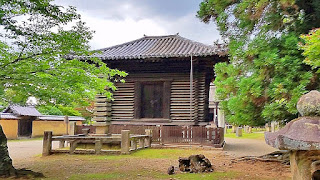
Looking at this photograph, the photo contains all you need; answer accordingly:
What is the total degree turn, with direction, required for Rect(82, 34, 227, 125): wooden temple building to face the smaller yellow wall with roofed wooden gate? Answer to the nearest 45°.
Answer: approximately 135° to its right

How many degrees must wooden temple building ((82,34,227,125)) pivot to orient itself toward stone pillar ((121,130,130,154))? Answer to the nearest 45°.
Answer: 0° — it already faces it

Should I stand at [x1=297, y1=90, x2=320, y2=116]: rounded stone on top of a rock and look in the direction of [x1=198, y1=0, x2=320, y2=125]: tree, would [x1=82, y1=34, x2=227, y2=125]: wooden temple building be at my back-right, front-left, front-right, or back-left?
front-left

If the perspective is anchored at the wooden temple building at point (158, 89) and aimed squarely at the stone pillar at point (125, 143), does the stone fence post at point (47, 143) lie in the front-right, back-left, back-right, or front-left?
front-right

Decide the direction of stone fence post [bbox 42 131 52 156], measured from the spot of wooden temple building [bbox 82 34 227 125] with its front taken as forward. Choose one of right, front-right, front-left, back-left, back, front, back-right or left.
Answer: front-right

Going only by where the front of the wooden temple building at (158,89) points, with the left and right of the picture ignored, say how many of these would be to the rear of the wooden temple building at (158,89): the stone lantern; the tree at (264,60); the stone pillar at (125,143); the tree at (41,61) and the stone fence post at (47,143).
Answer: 0

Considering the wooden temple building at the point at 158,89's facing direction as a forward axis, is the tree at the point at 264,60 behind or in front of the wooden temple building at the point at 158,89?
in front

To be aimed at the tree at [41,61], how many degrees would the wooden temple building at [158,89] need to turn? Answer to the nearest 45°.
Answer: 0° — it already faces it

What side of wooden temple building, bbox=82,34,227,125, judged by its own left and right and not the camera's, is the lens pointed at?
front

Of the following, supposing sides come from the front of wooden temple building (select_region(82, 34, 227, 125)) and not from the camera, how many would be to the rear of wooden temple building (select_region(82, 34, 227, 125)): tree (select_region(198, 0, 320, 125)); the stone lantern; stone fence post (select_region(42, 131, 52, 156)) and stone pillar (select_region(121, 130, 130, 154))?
0
